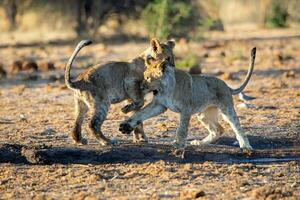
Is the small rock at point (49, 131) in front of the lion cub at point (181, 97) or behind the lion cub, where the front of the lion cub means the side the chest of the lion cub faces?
in front

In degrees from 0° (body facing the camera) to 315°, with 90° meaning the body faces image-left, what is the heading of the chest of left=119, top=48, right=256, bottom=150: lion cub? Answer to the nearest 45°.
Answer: approximately 90°

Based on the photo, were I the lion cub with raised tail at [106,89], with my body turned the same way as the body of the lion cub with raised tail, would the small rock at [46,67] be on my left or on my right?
on my left

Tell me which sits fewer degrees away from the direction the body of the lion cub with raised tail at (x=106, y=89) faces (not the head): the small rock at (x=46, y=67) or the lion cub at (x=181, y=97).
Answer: the lion cub

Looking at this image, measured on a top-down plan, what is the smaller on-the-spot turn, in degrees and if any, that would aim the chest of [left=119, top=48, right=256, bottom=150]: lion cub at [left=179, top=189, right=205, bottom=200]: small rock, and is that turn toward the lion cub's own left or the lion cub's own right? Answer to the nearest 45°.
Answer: approximately 90° to the lion cub's own left

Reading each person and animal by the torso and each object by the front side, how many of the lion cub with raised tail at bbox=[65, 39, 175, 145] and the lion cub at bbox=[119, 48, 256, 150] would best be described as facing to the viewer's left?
1

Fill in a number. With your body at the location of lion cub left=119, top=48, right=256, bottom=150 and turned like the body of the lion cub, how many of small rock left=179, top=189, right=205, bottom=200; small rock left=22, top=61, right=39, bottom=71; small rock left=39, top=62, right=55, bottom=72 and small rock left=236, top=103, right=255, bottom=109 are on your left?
1

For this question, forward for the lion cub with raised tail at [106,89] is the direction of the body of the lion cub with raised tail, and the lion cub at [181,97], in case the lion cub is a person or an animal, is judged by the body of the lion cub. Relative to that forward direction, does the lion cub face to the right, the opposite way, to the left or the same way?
the opposite way

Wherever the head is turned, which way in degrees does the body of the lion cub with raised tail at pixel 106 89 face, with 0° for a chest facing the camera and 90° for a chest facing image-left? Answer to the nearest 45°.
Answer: approximately 270°

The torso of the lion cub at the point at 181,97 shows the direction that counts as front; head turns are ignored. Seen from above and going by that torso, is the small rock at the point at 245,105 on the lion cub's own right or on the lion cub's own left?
on the lion cub's own right

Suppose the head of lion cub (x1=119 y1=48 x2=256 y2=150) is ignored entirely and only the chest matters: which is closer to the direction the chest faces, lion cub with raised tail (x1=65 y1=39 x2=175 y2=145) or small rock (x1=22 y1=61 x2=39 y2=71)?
the lion cub with raised tail
